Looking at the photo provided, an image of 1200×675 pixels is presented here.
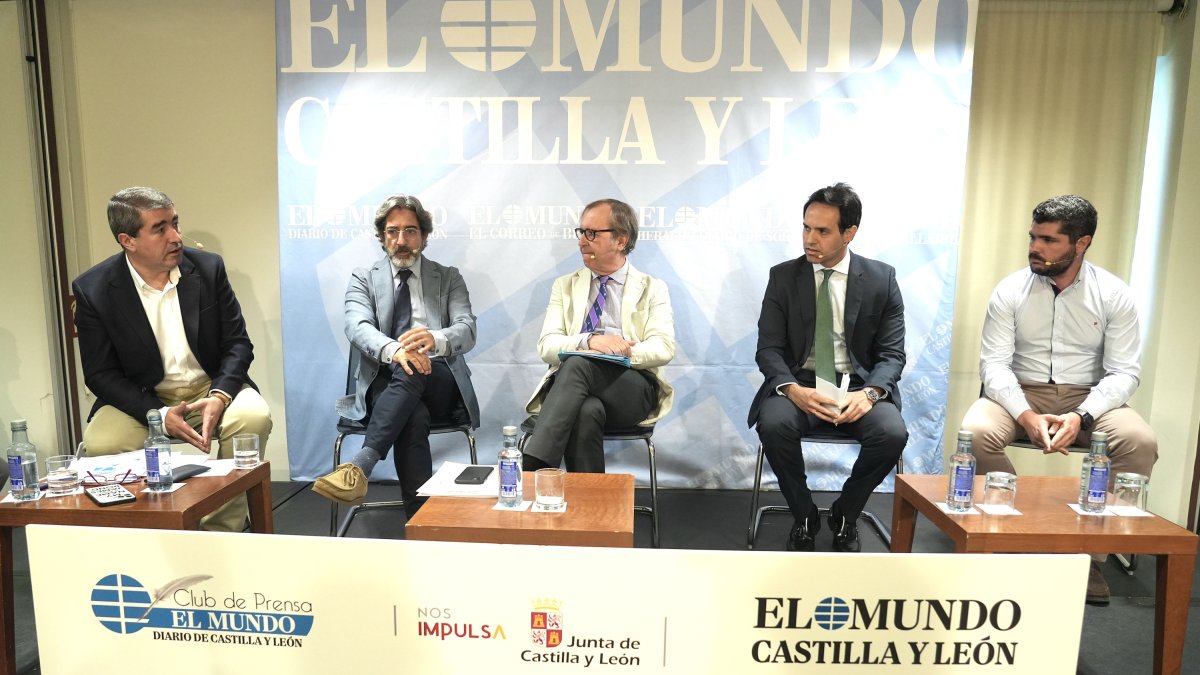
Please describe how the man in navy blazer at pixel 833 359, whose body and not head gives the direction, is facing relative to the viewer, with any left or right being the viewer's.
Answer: facing the viewer

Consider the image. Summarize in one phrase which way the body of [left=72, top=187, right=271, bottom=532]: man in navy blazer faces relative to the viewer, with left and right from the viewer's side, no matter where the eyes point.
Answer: facing the viewer and to the right of the viewer

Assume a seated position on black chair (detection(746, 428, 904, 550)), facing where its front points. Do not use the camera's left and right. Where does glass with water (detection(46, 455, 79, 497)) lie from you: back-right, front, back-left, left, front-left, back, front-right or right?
front-right

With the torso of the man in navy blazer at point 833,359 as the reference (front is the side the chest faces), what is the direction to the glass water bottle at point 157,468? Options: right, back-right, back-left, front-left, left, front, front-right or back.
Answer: front-right

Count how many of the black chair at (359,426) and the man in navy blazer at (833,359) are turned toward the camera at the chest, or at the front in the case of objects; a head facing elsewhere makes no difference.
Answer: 2

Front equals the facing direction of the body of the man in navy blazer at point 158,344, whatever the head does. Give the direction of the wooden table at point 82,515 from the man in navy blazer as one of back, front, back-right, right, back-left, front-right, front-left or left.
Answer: front-right

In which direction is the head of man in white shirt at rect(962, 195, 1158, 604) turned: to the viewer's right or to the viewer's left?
to the viewer's left

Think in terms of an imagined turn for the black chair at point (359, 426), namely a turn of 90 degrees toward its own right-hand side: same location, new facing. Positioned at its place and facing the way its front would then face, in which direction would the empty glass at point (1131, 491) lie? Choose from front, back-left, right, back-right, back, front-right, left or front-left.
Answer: back-left

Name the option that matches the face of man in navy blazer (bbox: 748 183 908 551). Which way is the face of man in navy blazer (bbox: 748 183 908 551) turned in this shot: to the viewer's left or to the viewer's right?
to the viewer's left

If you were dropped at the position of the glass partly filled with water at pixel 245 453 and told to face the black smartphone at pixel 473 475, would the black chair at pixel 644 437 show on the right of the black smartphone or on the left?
left

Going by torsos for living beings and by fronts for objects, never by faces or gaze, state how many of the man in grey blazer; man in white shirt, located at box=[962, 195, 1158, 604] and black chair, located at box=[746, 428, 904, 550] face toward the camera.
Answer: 3

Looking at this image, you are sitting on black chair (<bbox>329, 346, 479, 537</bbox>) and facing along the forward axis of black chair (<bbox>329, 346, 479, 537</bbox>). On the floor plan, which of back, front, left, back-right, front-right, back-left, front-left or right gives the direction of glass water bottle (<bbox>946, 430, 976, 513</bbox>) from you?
front-left

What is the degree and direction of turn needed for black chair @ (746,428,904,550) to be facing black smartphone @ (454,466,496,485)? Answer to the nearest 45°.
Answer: approximately 45° to its right

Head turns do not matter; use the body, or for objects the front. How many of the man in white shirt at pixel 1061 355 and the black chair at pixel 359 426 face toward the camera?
2
